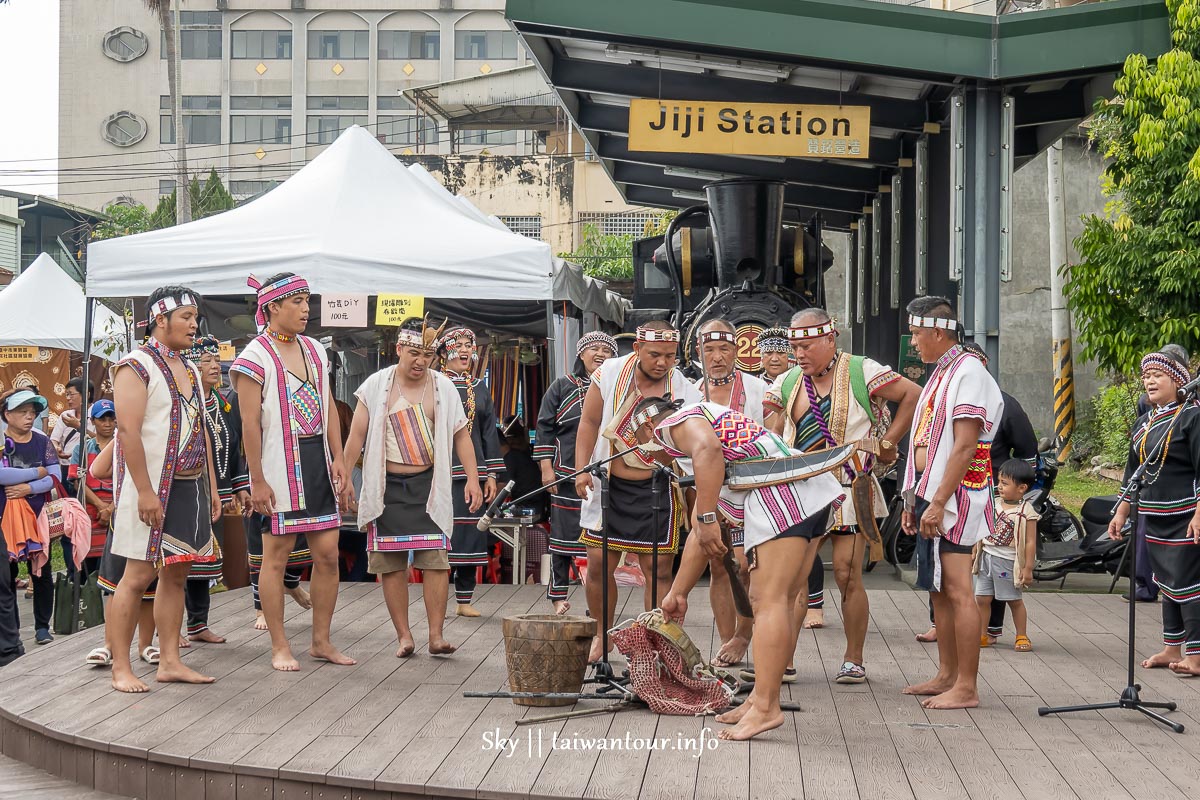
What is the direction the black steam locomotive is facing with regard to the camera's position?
facing the viewer

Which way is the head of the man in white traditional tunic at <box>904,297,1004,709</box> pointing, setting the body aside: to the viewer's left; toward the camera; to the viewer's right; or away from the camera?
to the viewer's left

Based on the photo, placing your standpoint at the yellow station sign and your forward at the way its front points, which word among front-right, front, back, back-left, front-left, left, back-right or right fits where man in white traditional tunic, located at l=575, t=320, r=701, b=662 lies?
front

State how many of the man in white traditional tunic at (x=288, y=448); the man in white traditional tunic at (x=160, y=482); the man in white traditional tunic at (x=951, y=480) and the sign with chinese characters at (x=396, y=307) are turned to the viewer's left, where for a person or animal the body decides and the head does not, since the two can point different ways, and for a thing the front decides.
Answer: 1

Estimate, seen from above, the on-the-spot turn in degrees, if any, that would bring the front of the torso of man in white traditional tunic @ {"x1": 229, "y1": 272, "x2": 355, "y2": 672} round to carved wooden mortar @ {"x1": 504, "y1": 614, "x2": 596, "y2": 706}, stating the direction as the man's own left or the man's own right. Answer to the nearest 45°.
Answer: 0° — they already face it

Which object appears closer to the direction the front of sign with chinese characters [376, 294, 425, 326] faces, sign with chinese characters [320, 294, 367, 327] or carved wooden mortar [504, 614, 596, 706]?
the carved wooden mortar

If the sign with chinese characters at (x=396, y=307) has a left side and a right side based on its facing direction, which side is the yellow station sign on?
on its left

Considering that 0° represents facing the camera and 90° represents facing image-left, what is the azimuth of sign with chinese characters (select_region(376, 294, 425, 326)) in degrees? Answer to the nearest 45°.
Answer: approximately 0°

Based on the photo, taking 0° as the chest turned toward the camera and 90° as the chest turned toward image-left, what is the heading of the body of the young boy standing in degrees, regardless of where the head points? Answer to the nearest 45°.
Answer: approximately 45°

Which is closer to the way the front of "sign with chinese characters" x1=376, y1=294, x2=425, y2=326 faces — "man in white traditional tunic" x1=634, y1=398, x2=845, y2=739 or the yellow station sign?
the man in white traditional tunic
